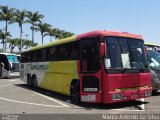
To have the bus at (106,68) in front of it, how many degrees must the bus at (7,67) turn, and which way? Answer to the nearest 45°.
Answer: approximately 45° to its right

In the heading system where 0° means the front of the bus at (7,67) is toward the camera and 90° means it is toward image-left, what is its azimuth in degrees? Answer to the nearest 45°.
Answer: approximately 315°

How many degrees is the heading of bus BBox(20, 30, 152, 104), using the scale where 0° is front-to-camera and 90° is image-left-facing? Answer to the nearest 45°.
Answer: approximately 315°

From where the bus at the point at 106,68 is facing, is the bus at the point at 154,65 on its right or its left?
on its left

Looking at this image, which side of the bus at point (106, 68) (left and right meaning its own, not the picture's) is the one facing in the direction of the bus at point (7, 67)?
back

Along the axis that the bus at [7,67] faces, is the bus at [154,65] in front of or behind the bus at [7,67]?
in front

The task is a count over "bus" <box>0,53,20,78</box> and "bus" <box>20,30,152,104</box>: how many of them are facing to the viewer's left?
0
